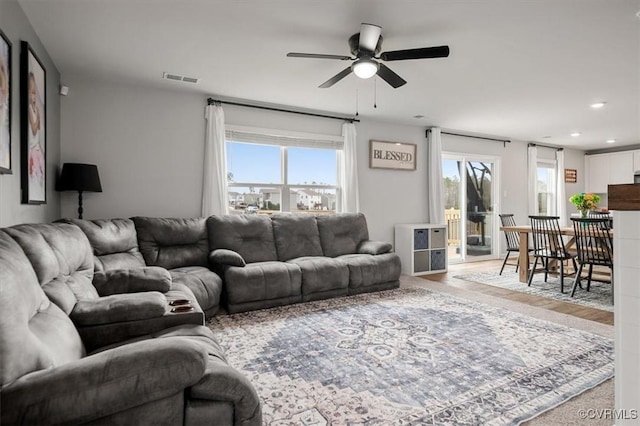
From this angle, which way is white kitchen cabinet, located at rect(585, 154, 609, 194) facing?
toward the camera

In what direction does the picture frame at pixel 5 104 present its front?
to the viewer's right

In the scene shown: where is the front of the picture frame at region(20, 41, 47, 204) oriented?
to the viewer's right

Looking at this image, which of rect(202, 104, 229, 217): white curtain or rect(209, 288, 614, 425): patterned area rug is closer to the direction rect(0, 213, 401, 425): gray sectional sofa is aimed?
the patterned area rug

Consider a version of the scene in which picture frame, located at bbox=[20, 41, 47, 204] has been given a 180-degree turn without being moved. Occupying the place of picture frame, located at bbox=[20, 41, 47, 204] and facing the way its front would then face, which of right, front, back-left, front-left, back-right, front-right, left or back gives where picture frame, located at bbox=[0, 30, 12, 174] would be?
left

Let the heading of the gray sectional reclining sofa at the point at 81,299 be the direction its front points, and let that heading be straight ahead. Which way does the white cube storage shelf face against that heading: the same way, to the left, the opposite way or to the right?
to the right

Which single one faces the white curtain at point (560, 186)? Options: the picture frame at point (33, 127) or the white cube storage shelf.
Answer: the picture frame

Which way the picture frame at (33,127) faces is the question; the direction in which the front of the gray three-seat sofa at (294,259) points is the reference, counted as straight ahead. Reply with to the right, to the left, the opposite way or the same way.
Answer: to the left

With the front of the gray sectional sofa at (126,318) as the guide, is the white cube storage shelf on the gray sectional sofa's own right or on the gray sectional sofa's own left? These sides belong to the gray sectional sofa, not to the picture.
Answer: on the gray sectional sofa's own left

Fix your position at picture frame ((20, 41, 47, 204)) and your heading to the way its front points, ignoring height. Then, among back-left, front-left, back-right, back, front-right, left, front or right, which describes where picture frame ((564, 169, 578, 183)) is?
front

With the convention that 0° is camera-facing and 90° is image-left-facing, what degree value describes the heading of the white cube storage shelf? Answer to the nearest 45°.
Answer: approximately 315°

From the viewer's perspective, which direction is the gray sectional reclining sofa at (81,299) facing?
to the viewer's right

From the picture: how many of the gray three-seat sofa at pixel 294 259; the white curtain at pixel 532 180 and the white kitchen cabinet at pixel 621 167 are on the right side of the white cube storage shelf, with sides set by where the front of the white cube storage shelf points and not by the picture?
1

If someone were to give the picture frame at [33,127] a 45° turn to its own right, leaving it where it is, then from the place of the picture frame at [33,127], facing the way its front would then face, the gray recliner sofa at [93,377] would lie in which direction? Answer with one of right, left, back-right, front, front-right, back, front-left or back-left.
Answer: front-right

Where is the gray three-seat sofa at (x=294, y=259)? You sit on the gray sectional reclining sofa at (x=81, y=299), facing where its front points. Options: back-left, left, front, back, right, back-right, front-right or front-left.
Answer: front-left

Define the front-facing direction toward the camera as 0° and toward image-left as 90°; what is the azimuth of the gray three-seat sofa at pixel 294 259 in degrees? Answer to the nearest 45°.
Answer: approximately 315°

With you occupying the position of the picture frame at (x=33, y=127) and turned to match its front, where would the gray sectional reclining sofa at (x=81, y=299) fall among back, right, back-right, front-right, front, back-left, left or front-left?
right
